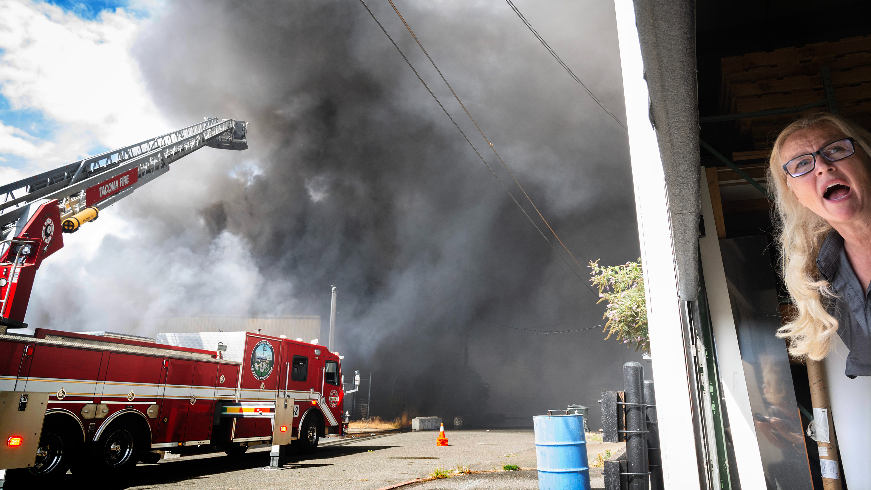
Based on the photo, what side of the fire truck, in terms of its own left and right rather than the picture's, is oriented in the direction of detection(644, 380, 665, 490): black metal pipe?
right

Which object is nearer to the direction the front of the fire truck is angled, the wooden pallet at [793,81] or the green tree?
the green tree

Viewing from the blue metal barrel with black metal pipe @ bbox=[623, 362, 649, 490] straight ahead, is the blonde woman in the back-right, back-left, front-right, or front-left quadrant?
front-right

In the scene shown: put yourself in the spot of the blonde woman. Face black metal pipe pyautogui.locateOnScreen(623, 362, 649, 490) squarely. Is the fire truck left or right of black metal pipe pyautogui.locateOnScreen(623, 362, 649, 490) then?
left

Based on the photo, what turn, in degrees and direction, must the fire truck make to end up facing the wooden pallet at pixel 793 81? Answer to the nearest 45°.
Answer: approximately 90° to its right

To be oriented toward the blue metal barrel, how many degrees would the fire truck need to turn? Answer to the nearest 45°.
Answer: approximately 90° to its right

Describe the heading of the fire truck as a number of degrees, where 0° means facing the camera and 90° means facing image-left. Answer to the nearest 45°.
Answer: approximately 225°

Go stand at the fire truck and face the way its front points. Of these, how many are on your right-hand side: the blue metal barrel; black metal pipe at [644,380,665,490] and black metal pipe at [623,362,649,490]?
3
